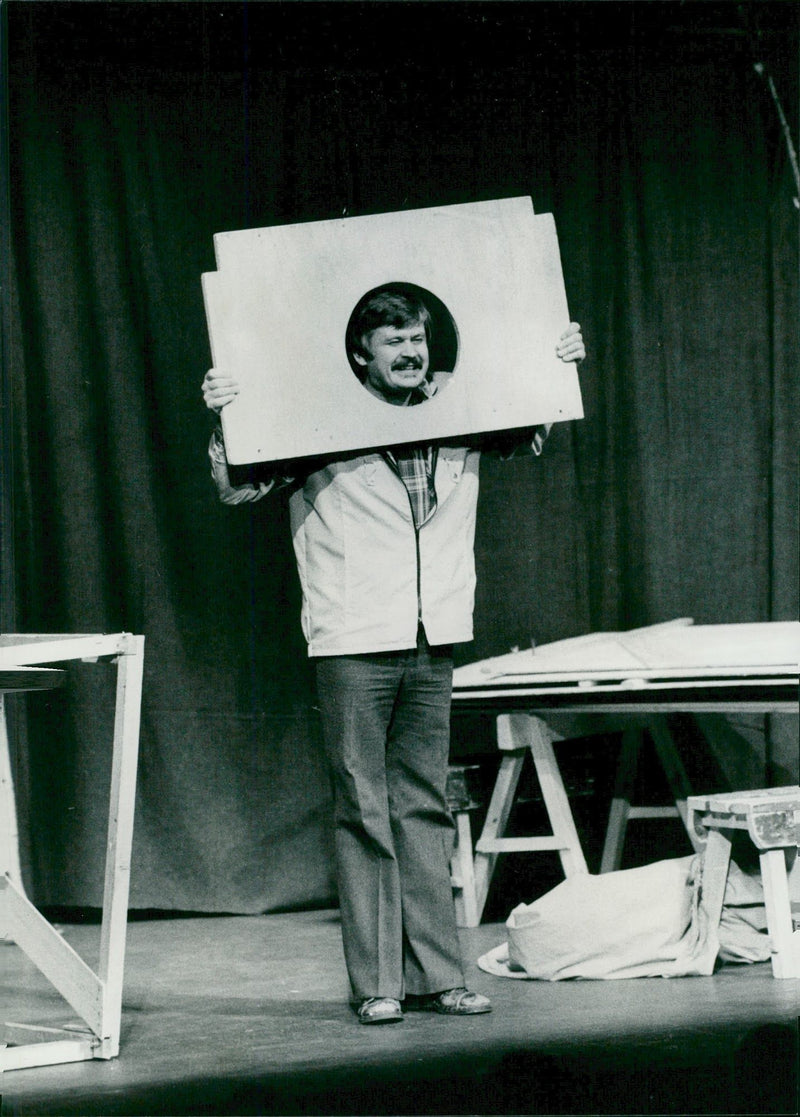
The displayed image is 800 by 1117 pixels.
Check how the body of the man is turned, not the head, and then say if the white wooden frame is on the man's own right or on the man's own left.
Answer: on the man's own right

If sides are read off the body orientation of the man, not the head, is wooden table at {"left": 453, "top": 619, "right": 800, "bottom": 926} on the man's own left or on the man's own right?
on the man's own left

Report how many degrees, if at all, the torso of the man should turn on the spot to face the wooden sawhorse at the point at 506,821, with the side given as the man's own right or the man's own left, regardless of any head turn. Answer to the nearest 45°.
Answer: approximately 135° to the man's own left

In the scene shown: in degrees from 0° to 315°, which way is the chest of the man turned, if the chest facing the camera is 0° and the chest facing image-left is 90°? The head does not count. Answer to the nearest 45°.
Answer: approximately 315°

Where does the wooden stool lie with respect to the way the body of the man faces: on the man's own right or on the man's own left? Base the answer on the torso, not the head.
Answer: on the man's own left

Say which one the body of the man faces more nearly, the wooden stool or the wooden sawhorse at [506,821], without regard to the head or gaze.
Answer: the wooden stool

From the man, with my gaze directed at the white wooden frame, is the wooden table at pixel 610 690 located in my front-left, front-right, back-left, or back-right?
back-right
